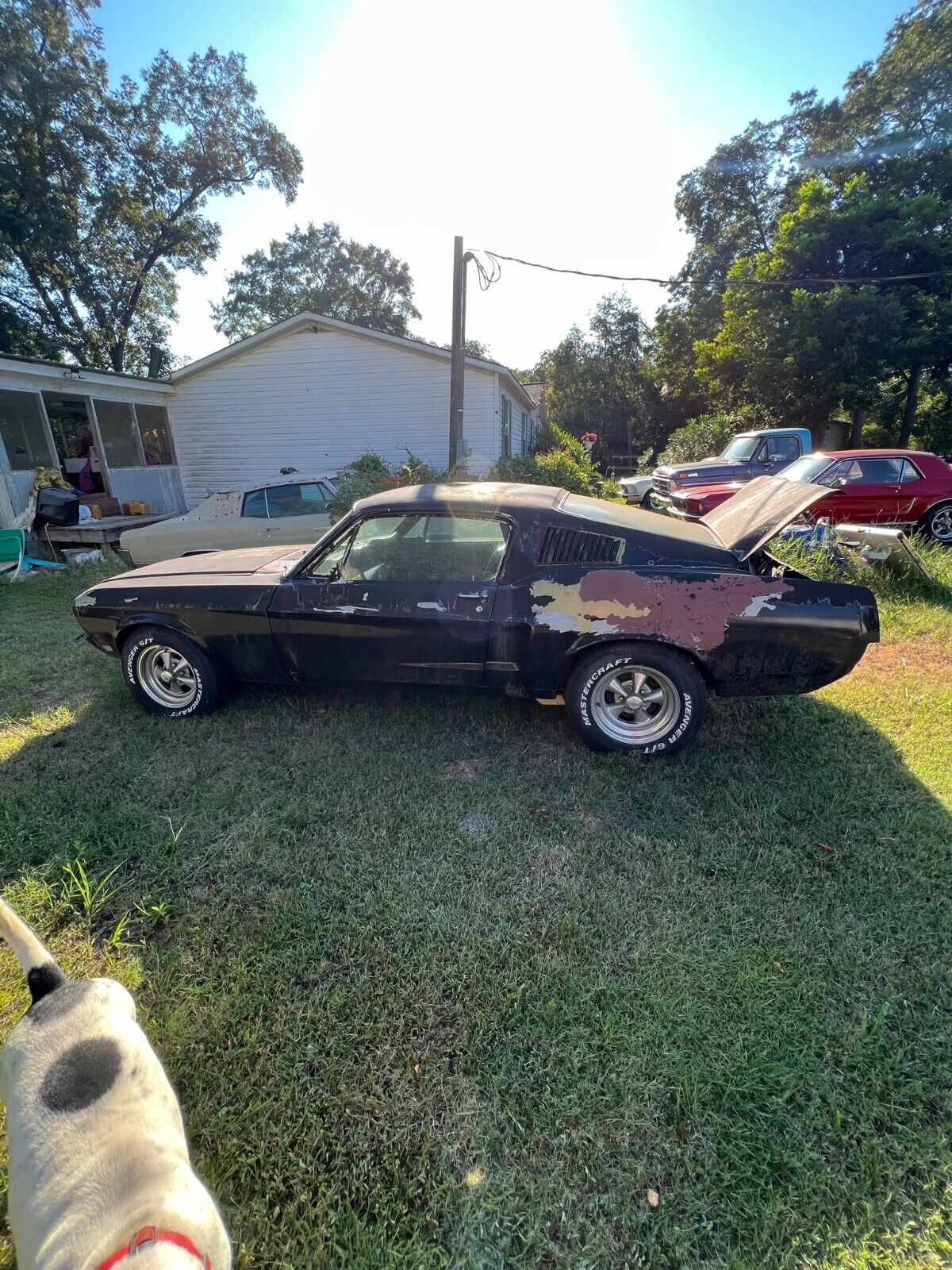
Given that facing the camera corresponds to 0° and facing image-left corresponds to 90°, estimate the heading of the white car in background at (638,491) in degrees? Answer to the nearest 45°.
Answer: approximately 45°

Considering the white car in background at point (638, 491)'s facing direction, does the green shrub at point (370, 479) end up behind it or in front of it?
in front

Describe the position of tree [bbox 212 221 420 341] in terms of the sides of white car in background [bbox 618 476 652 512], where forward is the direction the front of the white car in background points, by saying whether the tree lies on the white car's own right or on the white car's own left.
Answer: on the white car's own right

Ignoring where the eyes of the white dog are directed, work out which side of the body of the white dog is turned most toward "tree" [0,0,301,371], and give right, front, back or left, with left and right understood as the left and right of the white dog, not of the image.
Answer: back

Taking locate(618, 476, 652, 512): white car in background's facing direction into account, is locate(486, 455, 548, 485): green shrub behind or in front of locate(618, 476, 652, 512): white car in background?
in front

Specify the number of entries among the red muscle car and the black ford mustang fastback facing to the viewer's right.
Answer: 0

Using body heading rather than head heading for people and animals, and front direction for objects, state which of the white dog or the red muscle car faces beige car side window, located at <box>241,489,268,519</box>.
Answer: the red muscle car

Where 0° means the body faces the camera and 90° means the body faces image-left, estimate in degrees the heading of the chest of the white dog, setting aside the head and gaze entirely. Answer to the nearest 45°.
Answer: approximately 0°

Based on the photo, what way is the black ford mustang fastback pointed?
to the viewer's left
